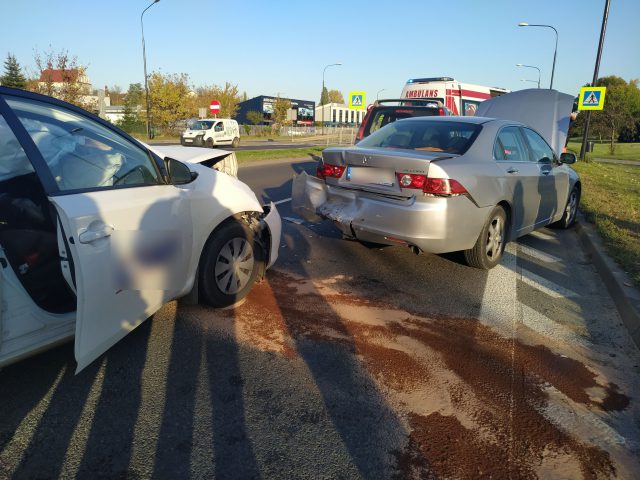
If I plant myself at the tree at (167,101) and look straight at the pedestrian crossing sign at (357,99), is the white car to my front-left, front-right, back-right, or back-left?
front-right

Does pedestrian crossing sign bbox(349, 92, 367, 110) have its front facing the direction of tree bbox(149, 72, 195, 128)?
no

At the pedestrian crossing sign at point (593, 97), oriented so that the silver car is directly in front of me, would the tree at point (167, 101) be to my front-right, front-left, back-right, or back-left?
back-right

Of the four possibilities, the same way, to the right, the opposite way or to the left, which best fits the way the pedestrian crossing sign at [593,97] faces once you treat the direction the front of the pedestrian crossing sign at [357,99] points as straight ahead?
the same way

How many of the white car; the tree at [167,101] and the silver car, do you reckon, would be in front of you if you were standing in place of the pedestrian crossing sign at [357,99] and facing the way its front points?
2

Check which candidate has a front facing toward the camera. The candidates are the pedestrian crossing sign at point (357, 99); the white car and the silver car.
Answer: the pedestrian crossing sign

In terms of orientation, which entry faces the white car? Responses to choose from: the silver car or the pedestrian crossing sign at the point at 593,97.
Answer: the pedestrian crossing sign

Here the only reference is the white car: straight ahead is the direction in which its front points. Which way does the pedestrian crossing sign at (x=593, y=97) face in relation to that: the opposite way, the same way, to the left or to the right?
the opposite way

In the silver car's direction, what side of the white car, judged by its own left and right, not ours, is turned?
front

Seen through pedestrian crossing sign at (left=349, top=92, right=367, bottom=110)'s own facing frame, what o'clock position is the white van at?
The white van is roughly at 4 o'clock from the pedestrian crossing sign.

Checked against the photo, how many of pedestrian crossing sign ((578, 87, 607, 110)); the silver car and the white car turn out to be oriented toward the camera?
1

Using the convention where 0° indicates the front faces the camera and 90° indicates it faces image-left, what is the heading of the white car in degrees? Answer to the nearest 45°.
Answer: approximately 225°

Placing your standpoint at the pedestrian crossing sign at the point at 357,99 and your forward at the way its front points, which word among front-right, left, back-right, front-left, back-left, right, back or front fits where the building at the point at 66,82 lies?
right

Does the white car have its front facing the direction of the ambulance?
yes

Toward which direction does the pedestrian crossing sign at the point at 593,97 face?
toward the camera

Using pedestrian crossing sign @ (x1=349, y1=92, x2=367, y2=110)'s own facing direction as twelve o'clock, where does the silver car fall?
The silver car is roughly at 12 o'clock from the pedestrian crossing sign.

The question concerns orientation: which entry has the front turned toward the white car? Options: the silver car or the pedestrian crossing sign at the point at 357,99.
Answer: the pedestrian crossing sign

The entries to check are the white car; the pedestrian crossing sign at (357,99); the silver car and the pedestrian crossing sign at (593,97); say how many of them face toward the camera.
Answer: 2

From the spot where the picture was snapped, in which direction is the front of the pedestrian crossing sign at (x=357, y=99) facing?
facing the viewer
